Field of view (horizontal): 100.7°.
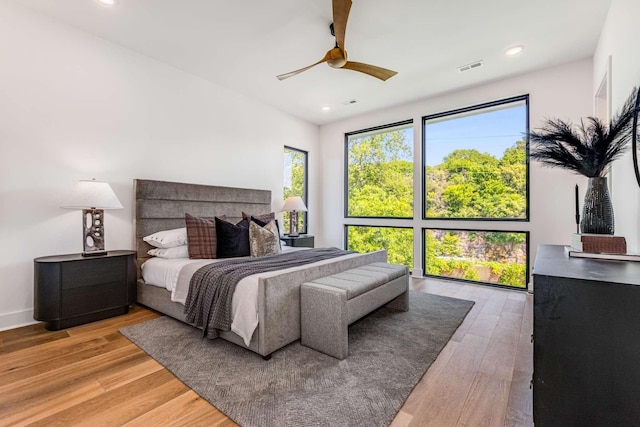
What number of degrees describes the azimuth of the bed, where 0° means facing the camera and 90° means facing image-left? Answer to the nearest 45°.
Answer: approximately 315°

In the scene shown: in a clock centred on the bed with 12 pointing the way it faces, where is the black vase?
The black vase is roughly at 12 o'clock from the bed.

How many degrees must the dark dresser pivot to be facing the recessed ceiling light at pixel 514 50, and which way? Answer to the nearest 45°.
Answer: approximately 90° to its right

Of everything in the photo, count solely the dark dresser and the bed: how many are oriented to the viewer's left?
1

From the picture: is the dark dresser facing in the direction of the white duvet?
yes

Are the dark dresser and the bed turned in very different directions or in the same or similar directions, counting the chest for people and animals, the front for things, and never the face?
very different directions

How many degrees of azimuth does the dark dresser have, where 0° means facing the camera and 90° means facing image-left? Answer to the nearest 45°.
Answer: approximately 90°

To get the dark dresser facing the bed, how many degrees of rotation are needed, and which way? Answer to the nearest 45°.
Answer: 0° — it already faces it

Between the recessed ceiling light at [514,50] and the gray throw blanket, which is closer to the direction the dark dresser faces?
the gray throw blanket
